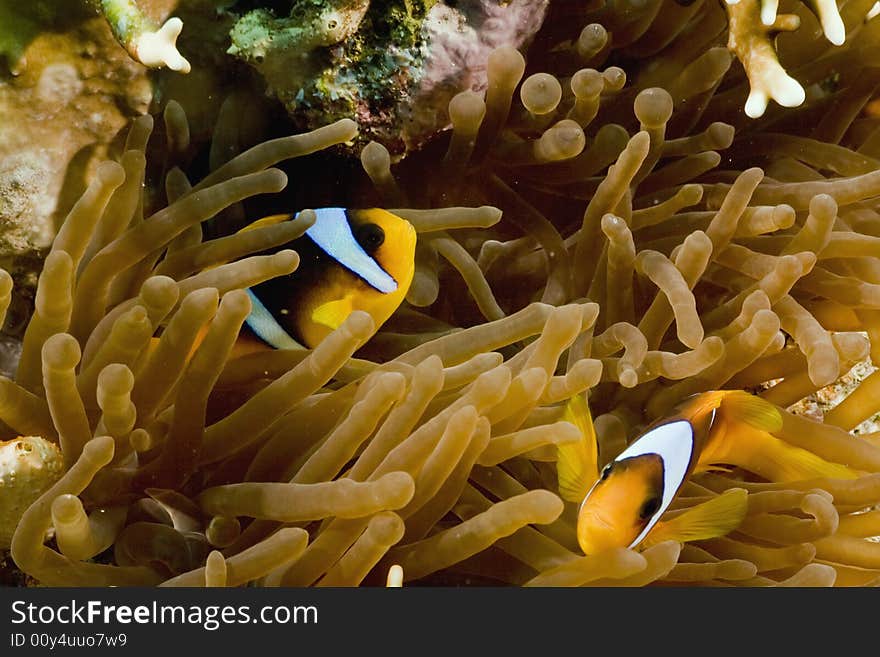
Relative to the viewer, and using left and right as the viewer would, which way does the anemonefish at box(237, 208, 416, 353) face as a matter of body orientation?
facing to the right of the viewer

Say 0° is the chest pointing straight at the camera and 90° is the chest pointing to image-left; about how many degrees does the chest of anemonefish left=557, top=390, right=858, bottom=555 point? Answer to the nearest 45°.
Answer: approximately 45°

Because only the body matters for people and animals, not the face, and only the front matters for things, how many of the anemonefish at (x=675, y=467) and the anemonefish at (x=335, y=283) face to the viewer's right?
1

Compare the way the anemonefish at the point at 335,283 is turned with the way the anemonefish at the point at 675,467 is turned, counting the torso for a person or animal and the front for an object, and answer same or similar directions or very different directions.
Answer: very different directions
